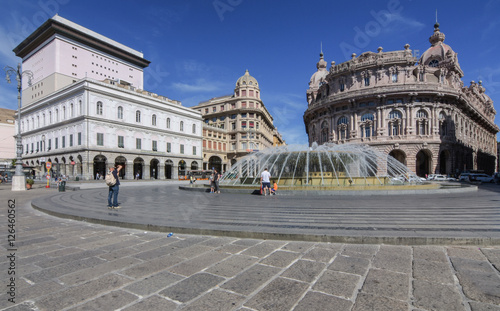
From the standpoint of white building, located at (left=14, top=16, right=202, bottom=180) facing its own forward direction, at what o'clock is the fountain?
The fountain is roughly at 1 o'clock from the white building.

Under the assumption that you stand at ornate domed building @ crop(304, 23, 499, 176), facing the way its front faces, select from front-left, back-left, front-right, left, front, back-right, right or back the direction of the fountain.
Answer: front-left

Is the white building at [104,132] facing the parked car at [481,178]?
yes

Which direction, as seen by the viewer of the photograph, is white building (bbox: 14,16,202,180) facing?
facing the viewer and to the right of the viewer

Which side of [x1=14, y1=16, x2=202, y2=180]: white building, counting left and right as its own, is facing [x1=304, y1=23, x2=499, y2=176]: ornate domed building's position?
front

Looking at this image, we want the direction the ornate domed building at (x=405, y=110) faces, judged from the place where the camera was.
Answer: facing the viewer and to the left of the viewer

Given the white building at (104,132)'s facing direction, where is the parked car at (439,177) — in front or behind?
in front

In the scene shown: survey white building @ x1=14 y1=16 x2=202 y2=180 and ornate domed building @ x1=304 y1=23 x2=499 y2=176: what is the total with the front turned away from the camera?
0

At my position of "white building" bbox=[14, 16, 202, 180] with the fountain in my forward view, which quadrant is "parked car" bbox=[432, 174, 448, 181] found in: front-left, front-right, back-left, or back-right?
front-left

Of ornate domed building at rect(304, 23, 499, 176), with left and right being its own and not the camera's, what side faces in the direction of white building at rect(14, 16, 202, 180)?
front

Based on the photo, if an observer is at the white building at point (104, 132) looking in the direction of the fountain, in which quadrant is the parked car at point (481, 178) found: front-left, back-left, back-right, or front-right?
front-left

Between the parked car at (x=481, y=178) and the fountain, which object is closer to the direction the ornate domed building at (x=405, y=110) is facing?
the fountain
